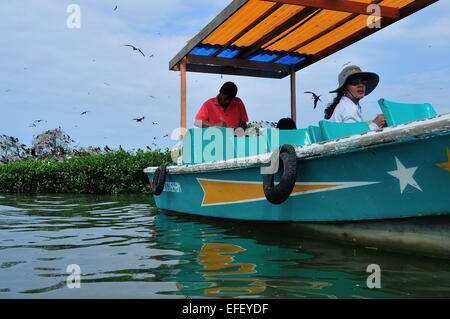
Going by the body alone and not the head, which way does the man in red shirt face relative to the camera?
toward the camera

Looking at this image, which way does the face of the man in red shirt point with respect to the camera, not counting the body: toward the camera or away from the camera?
toward the camera

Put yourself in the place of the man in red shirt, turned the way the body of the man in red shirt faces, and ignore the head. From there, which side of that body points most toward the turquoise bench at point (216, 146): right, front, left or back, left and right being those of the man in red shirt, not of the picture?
front

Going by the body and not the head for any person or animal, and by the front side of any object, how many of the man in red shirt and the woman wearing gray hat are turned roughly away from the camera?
0
